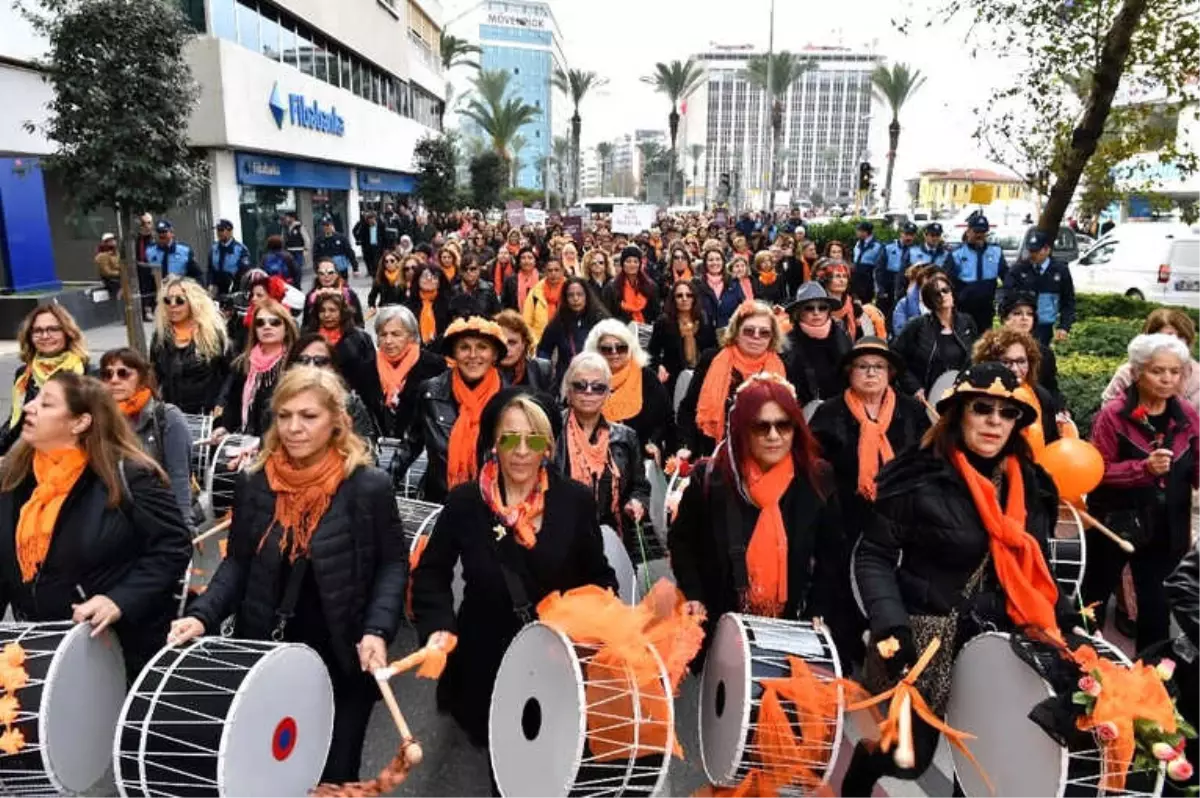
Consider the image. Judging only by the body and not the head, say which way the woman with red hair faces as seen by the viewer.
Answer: toward the camera

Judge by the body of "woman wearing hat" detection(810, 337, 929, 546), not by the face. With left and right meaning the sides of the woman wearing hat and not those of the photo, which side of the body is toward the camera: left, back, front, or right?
front

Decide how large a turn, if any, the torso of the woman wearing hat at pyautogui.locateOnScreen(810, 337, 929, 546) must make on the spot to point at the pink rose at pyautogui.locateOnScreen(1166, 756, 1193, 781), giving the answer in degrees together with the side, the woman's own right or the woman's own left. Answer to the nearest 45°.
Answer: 0° — they already face it

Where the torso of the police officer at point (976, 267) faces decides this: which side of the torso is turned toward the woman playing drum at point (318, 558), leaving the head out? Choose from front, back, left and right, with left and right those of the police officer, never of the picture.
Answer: front

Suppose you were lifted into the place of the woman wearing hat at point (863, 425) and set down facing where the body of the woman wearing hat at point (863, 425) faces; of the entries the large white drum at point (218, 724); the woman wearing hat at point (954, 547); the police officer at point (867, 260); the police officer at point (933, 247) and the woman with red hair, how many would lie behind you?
2

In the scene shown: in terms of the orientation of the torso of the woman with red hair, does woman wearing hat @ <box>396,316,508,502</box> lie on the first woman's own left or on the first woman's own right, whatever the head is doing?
on the first woman's own right

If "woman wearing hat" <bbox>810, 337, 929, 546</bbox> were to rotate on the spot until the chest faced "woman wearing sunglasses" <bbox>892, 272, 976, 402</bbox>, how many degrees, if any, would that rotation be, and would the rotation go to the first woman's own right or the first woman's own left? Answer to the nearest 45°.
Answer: approximately 180°

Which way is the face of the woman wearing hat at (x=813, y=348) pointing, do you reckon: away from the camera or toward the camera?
toward the camera

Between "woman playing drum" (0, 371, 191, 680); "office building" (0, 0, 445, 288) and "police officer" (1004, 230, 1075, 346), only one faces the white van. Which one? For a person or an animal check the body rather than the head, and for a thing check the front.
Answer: the office building

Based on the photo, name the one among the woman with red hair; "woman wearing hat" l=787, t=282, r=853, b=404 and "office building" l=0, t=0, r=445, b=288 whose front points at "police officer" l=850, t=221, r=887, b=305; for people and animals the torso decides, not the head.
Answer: the office building

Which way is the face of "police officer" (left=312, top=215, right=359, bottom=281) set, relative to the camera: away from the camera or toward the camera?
toward the camera

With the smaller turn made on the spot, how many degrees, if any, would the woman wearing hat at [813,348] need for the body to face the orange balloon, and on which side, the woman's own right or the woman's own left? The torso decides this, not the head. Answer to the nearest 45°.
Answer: approximately 45° to the woman's own left

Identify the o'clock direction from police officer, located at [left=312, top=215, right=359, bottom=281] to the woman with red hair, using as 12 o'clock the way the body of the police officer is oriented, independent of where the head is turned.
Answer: The woman with red hair is roughly at 12 o'clock from the police officer.

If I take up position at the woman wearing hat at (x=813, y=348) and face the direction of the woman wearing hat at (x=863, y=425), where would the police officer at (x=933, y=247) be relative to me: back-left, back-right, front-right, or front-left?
back-left
